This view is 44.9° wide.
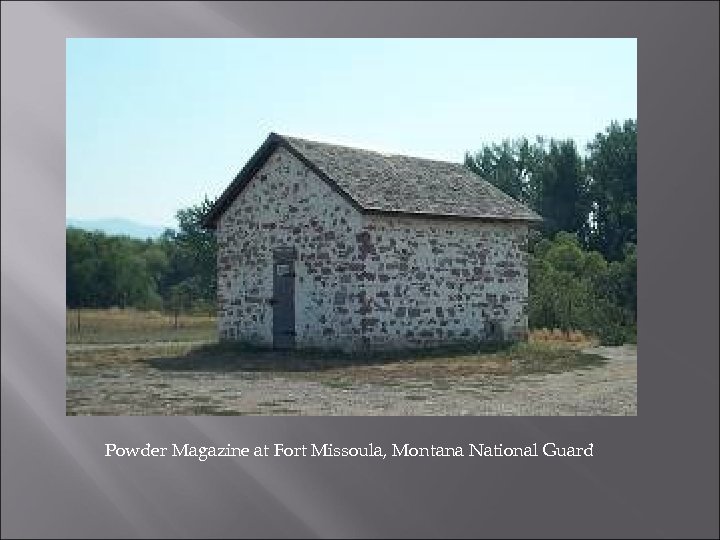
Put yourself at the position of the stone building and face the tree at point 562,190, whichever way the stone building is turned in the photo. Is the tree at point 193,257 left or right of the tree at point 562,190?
left

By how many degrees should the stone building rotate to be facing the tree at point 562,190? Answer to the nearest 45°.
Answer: approximately 180°

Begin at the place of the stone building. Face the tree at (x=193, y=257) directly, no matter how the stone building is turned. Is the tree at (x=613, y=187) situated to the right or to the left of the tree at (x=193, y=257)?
right

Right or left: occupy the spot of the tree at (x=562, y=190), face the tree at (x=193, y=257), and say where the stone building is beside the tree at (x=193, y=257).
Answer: left

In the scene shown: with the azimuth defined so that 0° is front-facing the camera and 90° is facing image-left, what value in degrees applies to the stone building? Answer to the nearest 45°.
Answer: approximately 45°

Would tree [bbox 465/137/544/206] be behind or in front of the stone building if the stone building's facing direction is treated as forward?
behind

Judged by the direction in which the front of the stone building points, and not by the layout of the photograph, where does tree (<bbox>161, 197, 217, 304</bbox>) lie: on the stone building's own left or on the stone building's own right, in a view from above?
on the stone building's own right

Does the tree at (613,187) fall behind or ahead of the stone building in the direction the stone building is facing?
behind
